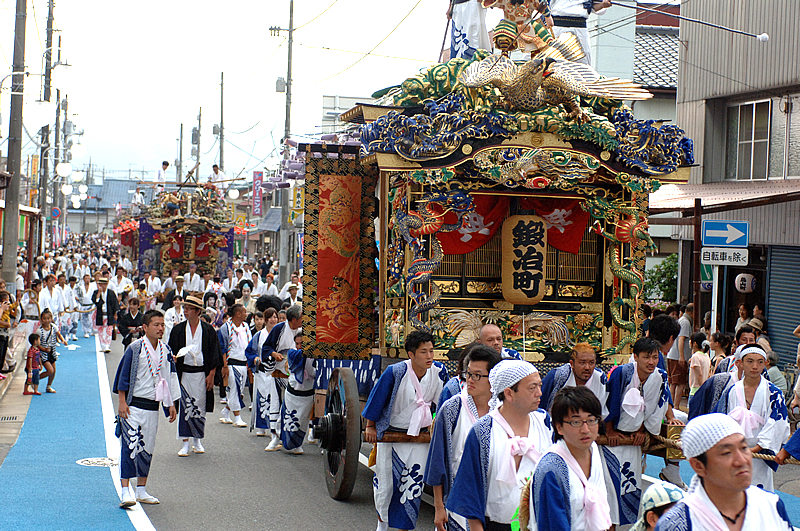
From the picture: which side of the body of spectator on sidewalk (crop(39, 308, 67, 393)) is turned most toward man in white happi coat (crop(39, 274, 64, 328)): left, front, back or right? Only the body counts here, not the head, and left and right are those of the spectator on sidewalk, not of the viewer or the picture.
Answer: back

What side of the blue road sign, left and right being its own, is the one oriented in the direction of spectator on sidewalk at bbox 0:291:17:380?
right

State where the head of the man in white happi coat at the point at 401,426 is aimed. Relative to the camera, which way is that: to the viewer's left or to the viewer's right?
to the viewer's right

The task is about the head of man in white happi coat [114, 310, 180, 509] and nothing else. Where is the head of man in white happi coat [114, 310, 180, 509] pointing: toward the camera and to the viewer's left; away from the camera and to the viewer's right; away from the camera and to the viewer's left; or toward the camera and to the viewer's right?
toward the camera and to the viewer's right

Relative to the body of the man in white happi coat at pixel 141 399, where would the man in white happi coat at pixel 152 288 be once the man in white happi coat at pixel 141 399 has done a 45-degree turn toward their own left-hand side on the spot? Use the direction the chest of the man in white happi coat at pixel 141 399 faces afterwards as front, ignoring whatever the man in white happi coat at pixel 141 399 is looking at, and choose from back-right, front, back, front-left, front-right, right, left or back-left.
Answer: left

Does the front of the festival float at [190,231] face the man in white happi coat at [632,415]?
yes

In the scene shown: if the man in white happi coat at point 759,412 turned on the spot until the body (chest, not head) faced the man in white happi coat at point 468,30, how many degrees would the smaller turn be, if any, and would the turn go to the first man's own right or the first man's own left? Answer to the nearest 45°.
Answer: approximately 135° to the first man's own right

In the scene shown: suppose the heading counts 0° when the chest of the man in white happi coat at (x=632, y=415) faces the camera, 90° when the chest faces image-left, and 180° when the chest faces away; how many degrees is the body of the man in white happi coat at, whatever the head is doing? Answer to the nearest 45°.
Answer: approximately 315°

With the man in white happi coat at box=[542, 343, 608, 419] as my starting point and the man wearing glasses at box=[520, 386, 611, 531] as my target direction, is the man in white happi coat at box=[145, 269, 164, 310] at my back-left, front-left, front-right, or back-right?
back-right

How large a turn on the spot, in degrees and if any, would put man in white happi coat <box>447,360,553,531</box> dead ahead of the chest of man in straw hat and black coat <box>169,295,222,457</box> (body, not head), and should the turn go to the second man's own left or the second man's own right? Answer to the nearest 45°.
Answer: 0° — they already face them

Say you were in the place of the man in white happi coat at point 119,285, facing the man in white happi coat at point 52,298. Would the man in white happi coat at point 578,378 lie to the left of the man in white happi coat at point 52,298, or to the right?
left

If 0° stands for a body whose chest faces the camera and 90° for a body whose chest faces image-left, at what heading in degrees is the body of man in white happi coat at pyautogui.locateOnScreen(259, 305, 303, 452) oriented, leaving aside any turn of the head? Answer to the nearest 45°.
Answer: approximately 315°

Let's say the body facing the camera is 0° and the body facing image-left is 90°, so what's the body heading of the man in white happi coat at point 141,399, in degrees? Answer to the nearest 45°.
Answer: approximately 315°
